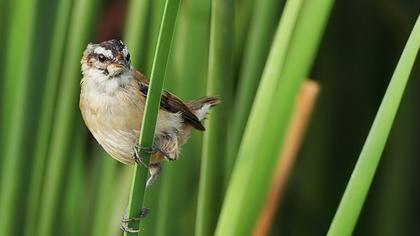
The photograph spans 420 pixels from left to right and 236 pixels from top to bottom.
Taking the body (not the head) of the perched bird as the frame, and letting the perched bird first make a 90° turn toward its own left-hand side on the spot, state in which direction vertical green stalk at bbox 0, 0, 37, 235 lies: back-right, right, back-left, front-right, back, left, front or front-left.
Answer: back

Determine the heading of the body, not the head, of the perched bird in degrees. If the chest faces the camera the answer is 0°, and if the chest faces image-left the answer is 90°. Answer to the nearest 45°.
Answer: approximately 45°

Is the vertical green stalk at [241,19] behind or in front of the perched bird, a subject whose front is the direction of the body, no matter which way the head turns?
behind

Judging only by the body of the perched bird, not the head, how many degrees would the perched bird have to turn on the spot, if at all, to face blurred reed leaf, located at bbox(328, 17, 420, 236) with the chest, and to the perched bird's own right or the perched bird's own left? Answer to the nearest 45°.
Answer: approximately 135° to the perched bird's own left

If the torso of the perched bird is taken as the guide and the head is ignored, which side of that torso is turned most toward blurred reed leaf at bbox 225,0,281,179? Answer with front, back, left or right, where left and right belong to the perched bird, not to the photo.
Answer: back
